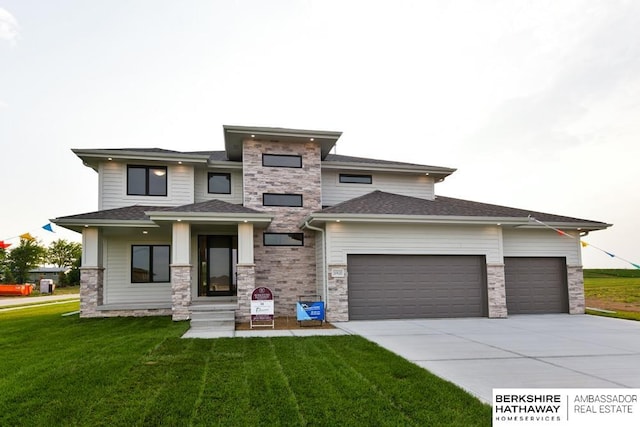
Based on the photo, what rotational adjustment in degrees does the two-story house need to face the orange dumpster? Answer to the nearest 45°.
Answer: approximately 135° to its right

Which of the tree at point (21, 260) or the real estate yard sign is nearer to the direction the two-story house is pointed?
the real estate yard sign

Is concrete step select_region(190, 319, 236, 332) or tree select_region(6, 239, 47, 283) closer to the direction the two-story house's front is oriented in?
the concrete step

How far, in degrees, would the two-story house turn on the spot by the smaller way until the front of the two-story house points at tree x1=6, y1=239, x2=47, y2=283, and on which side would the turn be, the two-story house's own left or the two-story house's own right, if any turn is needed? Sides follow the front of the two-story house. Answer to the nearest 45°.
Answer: approximately 135° to the two-story house's own right

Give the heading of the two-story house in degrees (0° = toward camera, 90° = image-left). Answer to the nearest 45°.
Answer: approximately 0°

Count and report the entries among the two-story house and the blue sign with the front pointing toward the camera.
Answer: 2

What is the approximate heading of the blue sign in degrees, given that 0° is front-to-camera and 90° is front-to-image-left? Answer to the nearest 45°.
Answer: approximately 0°

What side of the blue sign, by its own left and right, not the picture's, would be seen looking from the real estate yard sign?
right

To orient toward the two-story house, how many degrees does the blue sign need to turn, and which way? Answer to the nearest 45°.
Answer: approximately 180°
